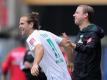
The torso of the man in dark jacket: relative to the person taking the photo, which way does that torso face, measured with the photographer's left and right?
facing to the left of the viewer

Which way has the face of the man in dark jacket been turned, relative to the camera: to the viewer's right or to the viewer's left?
to the viewer's left
